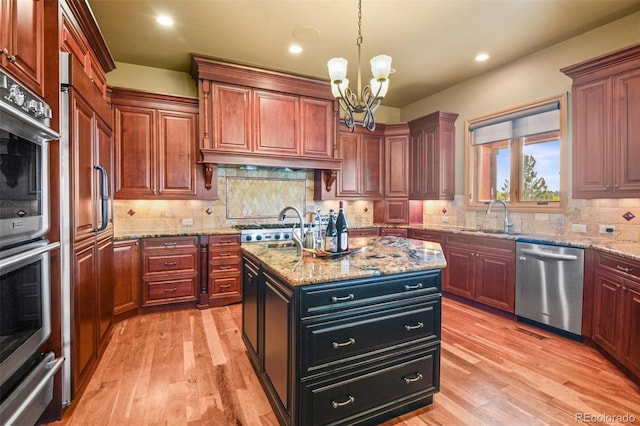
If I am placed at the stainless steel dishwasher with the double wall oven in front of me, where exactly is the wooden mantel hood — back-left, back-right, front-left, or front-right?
front-right

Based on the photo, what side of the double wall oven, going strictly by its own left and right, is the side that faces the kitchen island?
front

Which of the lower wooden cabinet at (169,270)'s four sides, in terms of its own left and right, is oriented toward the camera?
front

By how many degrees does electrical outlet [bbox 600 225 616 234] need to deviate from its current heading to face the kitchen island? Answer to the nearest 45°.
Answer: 0° — it already faces it

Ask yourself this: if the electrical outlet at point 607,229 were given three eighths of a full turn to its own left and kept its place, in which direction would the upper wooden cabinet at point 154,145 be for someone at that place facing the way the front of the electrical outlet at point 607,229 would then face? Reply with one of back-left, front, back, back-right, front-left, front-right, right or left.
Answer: back

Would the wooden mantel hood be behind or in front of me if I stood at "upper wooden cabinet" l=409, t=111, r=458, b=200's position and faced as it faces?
in front

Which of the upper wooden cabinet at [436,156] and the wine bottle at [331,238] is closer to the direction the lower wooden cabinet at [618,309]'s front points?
the wine bottle

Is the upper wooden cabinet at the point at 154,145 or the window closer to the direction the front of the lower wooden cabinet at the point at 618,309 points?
the upper wooden cabinet

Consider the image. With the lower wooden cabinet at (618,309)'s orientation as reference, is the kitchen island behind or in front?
in front

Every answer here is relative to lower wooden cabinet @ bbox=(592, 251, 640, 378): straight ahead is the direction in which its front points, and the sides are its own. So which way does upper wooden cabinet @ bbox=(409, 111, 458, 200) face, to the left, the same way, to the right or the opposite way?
the same way

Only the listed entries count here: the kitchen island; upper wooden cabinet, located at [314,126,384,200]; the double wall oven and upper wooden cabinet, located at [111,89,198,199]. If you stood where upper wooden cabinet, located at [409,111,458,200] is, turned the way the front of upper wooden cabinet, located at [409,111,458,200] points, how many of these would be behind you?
0

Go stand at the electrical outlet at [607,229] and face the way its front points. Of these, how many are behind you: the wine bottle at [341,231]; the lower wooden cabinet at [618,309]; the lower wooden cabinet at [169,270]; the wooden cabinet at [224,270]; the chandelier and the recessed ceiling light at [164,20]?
0

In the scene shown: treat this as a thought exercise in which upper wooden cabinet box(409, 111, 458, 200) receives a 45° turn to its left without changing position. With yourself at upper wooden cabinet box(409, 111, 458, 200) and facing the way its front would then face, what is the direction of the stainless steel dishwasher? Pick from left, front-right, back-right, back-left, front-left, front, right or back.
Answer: front-left

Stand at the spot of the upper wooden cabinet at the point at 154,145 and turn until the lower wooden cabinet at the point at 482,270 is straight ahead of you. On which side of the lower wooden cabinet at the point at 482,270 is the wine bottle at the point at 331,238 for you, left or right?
right

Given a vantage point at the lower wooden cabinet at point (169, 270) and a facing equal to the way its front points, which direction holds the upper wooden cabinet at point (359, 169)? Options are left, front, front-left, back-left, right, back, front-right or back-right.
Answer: left
